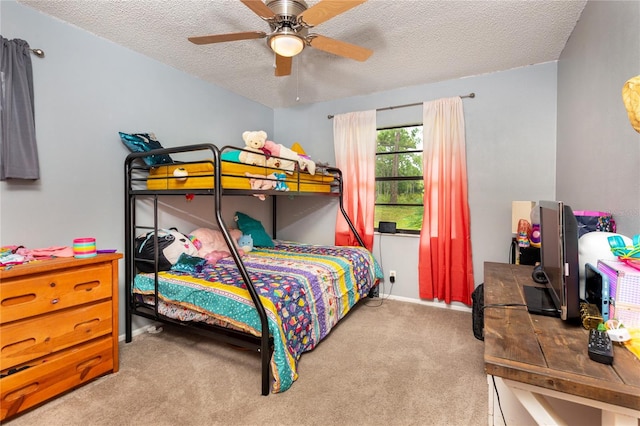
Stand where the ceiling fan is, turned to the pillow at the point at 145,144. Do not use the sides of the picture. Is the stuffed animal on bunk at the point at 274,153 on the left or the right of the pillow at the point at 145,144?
right

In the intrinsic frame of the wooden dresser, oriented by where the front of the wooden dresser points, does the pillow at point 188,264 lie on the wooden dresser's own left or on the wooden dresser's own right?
on the wooden dresser's own left

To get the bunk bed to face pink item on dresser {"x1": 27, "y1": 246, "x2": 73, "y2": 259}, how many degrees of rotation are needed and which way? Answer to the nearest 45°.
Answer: approximately 135° to its right
